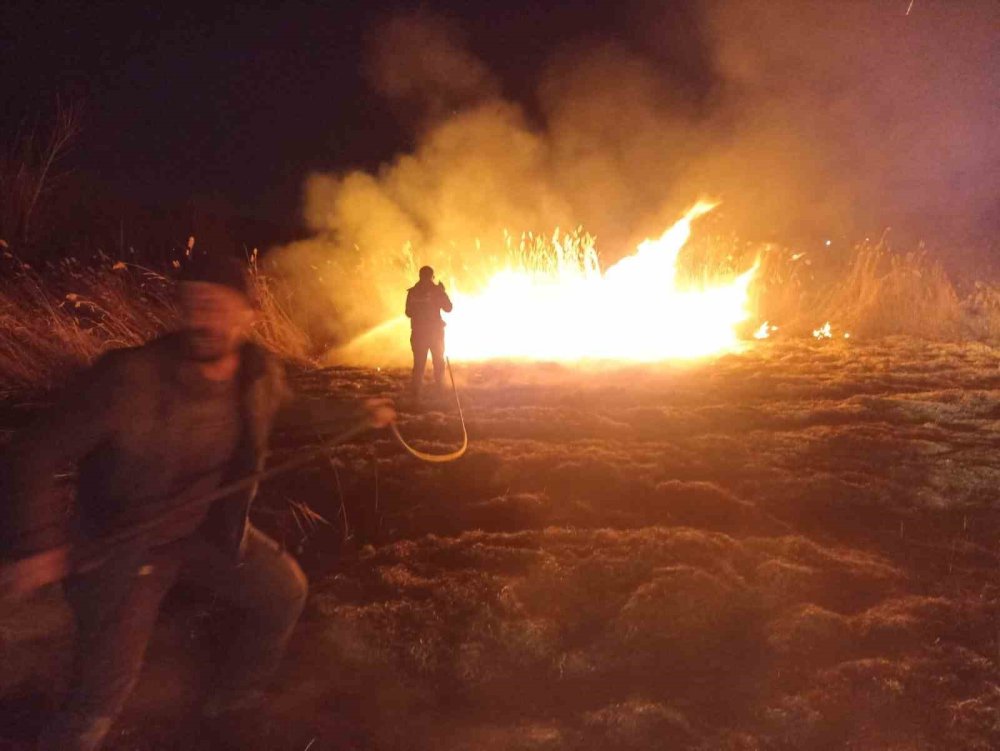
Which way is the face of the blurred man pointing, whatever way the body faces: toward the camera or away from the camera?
toward the camera

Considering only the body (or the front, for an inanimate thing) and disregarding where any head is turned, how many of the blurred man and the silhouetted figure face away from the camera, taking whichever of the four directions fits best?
1

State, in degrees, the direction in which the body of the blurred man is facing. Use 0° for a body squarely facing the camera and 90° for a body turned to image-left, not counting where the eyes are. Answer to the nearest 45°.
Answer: approximately 315°

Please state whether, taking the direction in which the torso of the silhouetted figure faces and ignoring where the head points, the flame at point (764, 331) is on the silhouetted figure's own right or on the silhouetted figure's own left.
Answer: on the silhouetted figure's own right

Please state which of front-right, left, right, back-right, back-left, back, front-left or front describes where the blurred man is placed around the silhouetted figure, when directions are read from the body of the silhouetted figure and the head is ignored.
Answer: back

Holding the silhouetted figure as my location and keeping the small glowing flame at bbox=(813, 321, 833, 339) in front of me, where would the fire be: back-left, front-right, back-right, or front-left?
front-left

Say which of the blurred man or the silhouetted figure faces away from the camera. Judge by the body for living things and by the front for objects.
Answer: the silhouetted figure

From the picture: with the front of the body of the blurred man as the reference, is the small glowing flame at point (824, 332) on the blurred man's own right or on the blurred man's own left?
on the blurred man's own left

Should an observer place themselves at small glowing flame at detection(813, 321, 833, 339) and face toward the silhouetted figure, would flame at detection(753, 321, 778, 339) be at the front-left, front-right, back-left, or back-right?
front-right

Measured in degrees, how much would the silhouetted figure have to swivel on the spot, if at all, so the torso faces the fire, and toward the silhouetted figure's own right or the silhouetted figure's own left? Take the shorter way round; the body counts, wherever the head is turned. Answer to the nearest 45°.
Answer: approximately 45° to the silhouetted figure's own right

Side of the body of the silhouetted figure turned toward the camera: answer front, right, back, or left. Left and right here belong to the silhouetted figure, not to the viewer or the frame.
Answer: back

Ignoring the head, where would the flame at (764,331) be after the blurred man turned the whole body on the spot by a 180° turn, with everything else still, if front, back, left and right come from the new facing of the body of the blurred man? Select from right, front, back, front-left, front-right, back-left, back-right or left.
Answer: right

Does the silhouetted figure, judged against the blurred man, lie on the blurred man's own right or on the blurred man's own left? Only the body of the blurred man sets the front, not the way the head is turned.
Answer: on the blurred man's own left

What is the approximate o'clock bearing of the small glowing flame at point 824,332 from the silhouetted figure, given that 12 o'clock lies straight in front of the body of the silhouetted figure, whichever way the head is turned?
The small glowing flame is roughly at 2 o'clock from the silhouetted figure.
